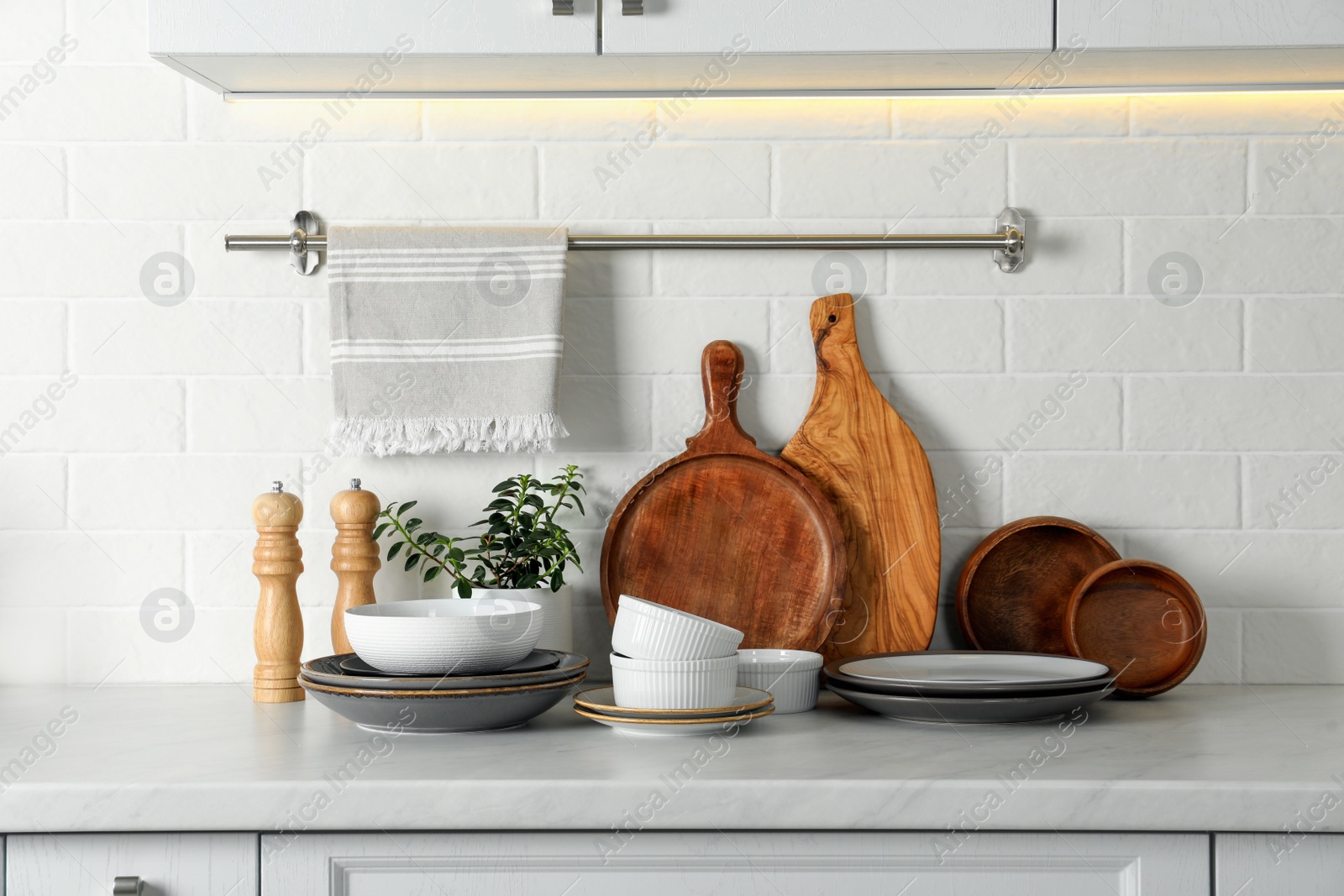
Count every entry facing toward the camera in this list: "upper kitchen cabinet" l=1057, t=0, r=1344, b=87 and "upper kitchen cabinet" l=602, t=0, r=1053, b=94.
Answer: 2

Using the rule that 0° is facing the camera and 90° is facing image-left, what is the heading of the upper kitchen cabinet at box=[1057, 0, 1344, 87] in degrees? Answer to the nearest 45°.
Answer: approximately 0°
